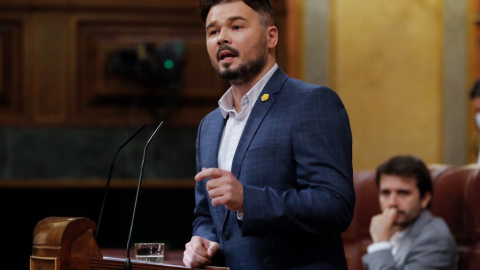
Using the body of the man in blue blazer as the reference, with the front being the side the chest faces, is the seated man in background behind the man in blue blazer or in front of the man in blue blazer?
behind

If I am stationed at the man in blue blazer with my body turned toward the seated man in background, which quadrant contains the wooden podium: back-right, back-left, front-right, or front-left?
back-left

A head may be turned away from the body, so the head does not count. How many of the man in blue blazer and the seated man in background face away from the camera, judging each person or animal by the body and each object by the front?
0

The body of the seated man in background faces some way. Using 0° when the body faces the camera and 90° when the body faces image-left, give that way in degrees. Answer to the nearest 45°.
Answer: approximately 45°

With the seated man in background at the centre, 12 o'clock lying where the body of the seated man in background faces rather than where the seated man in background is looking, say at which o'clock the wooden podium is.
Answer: The wooden podium is roughly at 11 o'clock from the seated man in background.

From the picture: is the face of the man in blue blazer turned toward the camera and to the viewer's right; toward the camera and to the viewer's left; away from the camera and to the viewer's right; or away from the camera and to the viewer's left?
toward the camera and to the viewer's left

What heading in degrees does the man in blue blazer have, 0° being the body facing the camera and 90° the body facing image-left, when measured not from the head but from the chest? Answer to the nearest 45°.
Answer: approximately 45°

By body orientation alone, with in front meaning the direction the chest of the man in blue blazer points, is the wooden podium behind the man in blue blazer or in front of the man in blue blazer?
in front

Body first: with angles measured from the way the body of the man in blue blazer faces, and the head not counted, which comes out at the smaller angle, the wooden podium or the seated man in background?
the wooden podium

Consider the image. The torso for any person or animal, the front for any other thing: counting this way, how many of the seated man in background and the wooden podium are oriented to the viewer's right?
0
